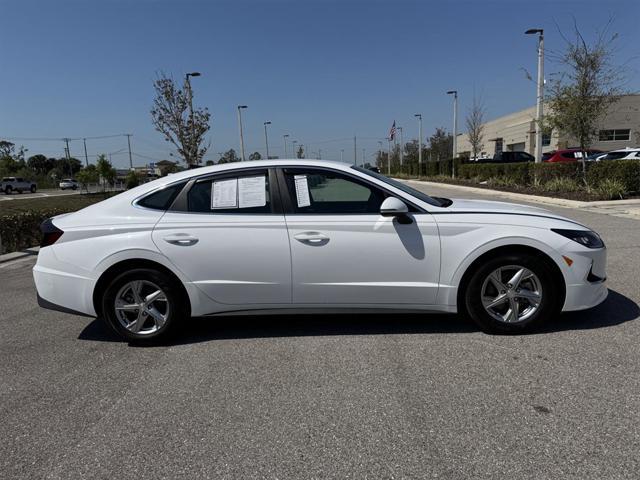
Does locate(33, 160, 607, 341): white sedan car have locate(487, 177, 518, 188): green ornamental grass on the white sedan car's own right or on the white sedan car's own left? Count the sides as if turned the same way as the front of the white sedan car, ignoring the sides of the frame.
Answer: on the white sedan car's own left

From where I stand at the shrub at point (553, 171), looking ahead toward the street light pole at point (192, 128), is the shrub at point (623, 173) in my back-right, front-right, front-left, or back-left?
back-left

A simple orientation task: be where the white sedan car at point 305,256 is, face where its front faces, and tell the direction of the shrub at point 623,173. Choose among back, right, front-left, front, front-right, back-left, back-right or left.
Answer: front-left

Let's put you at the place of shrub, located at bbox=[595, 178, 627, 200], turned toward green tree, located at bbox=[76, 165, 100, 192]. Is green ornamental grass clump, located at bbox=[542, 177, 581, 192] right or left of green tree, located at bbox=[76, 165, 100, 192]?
right

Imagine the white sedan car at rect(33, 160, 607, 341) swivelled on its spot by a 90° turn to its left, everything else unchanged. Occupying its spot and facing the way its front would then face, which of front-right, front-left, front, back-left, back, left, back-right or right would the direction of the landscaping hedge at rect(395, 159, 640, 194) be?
front-right

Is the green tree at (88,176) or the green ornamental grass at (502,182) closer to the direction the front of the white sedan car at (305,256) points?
the green ornamental grass

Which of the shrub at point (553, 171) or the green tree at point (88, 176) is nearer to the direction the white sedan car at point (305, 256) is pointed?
the shrub

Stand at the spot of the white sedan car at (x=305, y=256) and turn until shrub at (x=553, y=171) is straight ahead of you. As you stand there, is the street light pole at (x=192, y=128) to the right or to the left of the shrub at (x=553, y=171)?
left

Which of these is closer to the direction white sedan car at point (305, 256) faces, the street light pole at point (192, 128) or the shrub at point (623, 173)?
the shrub

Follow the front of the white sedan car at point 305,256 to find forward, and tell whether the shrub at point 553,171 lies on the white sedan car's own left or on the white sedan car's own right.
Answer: on the white sedan car's own left

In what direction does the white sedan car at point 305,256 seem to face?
to the viewer's right

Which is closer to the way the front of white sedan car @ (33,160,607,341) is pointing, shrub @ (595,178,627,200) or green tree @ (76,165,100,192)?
the shrub

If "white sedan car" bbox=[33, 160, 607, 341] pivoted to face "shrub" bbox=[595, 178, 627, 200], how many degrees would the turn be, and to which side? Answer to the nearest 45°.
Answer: approximately 45° to its left

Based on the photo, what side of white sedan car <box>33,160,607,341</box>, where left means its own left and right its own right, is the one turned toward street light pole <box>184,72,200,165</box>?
left

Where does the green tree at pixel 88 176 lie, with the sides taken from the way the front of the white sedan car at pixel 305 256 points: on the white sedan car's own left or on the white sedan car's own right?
on the white sedan car's own left
